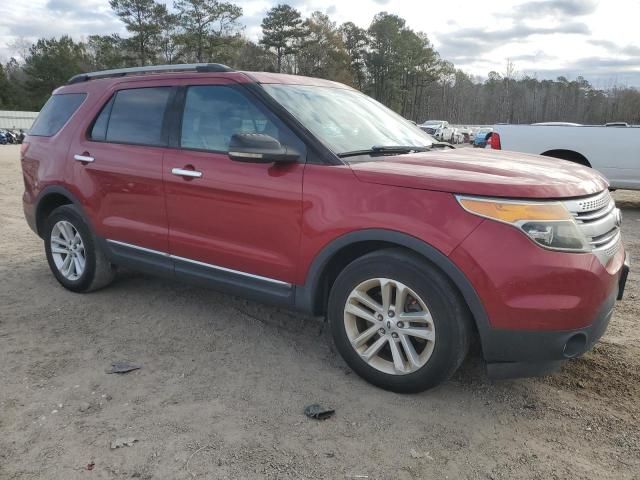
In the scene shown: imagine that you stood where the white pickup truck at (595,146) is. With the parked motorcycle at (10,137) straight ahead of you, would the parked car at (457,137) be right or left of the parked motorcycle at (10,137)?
right

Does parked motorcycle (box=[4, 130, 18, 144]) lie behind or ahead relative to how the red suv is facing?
behind

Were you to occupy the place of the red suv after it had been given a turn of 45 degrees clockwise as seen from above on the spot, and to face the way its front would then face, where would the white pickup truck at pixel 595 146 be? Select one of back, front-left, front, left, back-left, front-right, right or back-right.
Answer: back-left

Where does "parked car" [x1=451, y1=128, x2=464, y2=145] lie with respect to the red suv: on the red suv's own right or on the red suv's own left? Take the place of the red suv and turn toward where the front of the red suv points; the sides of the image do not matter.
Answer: on the red suv's own left

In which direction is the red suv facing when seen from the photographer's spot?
facing the viewer and to the right of the viewer
